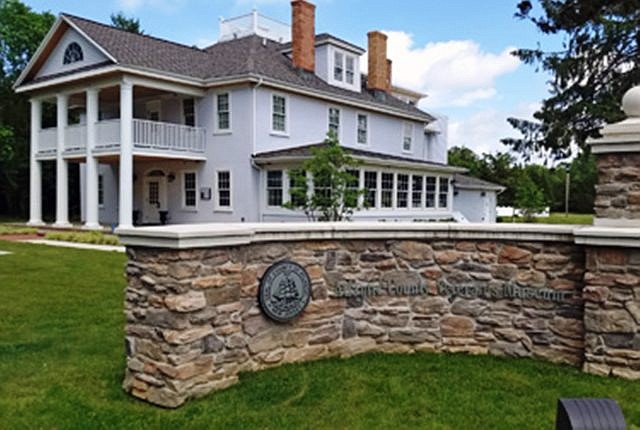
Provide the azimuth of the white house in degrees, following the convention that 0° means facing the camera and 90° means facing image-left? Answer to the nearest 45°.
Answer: approximately 45°

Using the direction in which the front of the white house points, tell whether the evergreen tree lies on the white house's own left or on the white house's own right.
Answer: on the white house's own left

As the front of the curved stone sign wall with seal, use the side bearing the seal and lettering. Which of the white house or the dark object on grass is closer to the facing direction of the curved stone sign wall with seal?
the dark object on grass

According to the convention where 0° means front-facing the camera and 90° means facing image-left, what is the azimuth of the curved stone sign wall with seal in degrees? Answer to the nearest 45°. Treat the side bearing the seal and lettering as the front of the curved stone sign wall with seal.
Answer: approximately 0°

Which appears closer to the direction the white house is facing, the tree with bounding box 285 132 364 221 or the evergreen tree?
the tree

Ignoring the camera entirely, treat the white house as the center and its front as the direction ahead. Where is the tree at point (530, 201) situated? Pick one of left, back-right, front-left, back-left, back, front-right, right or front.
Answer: back-left

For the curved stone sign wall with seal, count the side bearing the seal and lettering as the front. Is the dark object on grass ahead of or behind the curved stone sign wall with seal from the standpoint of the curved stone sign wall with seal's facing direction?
ahead

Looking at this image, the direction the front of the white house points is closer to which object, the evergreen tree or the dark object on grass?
the dark object on grass

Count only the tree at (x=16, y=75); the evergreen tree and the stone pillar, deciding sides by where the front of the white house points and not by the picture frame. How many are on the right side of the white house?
1

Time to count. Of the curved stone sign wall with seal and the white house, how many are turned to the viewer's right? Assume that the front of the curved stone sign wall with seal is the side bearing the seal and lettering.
0

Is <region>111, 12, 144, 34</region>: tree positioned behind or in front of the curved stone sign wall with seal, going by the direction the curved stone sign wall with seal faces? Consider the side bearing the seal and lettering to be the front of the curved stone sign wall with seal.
behind

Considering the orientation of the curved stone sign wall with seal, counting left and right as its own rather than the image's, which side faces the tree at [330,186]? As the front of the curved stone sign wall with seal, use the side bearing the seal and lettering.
back

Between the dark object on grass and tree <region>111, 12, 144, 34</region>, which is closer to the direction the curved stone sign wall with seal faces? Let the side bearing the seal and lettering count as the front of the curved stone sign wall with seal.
the dark object on grass
